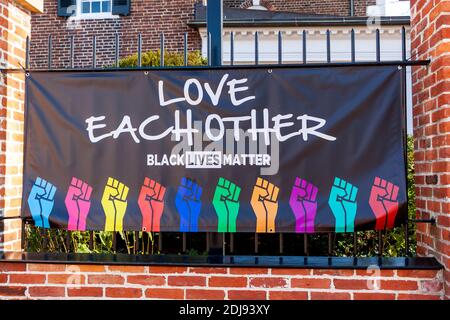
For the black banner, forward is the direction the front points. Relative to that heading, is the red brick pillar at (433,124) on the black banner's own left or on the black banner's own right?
on the black banner's own left

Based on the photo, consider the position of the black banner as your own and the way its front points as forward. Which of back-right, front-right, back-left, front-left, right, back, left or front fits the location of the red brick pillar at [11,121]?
right

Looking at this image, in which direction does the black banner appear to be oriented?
toward the camera
